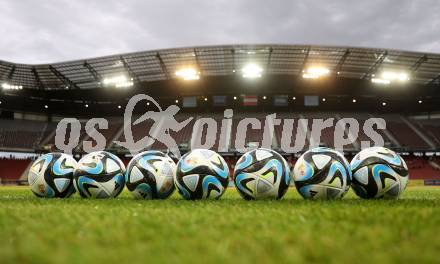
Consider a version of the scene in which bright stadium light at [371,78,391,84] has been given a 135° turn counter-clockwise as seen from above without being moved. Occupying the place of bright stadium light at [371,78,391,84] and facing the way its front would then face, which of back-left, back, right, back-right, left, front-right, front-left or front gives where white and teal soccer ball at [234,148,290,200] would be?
back-right

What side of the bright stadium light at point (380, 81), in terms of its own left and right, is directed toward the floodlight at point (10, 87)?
right

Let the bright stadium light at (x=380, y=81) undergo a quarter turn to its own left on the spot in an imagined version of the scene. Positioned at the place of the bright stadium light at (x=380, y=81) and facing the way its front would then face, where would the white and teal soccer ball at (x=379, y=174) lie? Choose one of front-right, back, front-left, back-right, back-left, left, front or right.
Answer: right

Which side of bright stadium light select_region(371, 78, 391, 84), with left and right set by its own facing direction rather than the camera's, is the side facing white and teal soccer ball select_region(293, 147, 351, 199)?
front

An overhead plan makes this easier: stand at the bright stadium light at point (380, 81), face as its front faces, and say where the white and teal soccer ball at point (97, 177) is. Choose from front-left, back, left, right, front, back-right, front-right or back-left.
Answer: front

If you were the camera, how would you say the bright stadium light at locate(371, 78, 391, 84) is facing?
facing the viewer

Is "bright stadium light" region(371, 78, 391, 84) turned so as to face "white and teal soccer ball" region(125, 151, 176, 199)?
yes

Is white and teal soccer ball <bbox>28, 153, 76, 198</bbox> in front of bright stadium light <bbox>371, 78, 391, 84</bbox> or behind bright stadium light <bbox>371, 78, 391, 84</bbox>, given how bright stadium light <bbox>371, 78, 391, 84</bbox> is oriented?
in front

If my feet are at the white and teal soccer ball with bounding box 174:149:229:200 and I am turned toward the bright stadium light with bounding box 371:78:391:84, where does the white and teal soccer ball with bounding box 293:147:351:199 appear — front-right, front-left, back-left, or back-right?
front-right
